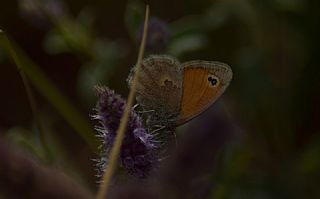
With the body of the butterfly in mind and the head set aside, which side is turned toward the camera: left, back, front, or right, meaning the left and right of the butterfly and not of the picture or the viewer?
right
